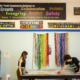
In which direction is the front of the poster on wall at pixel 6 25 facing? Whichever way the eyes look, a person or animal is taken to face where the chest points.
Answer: toward the camera

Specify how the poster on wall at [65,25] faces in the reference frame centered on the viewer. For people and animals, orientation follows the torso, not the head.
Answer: facing the viewer

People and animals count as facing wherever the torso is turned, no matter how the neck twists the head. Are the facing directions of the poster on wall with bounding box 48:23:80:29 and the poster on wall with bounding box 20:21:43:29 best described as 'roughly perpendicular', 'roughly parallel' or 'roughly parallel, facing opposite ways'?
roughly parallel

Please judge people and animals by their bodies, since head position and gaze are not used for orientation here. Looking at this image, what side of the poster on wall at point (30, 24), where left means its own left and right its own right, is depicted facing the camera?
front

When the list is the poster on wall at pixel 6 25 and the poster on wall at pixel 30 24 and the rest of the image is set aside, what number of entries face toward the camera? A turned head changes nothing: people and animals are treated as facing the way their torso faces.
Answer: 2

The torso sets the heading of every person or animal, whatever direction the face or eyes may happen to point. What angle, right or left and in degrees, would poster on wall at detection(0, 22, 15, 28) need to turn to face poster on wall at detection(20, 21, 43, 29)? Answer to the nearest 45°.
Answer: approximately 90° to its left

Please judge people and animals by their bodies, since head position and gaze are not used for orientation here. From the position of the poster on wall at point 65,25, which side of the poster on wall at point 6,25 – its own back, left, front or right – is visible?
left

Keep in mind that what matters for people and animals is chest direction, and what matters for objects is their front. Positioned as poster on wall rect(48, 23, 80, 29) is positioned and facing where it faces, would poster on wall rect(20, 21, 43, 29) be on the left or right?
on its right

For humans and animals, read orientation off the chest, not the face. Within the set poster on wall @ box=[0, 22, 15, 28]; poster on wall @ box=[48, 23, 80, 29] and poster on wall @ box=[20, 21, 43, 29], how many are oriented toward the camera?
3

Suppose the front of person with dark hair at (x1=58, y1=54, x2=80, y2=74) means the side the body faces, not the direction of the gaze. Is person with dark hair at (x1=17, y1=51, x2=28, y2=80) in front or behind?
in front

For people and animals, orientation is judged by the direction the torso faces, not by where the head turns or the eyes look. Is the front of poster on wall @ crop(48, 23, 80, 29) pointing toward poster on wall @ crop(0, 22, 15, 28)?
no

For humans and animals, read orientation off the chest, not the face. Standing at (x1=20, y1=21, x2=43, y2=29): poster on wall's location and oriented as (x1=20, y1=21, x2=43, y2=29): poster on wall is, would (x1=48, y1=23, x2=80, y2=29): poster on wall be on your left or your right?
on your left

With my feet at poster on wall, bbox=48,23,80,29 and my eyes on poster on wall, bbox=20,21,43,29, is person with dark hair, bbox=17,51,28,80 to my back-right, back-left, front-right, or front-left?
front-left

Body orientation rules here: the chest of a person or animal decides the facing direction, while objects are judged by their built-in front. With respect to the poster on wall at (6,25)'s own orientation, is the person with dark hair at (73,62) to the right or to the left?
on its left
